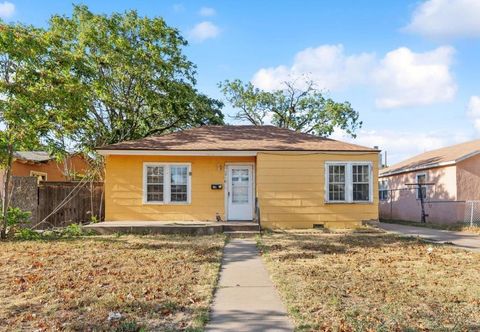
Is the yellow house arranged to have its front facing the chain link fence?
no

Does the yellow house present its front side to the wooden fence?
no

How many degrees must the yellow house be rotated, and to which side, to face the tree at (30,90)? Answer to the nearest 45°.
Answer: approximately 45° to its right

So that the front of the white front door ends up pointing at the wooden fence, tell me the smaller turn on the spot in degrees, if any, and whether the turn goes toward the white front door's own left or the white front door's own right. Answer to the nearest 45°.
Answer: approximately 90° to the white front door's own right

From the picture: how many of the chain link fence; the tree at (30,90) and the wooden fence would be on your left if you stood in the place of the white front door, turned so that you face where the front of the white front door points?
1

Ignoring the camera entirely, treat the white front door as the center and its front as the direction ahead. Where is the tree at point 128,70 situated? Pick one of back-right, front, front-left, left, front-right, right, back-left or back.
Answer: back-right

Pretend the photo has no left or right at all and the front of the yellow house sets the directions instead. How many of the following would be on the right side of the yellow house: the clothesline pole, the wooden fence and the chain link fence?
1

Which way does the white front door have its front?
toward the camera

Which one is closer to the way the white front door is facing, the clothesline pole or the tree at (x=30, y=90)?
the tree

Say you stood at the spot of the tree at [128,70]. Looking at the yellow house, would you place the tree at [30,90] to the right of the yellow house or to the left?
right

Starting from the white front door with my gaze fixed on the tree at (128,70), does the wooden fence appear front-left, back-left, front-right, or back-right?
front-left

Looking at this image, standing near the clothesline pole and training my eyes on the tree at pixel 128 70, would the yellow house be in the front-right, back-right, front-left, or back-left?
front-left

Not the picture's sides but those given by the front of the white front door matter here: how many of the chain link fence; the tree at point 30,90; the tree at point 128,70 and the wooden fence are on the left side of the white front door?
1

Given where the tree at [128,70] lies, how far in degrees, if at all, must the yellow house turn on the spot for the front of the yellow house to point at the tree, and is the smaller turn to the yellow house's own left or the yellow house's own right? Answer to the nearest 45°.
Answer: approximately 135° to the yellow house's own right
